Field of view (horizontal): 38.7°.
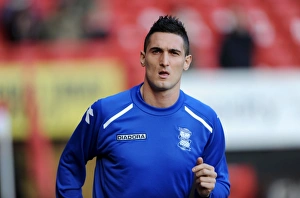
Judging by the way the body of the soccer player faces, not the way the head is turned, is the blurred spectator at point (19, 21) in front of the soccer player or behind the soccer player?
behind

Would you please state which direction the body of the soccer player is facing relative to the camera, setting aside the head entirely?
toward the camera

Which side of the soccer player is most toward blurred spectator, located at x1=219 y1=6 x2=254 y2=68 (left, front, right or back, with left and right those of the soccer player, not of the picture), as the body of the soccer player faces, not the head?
back
